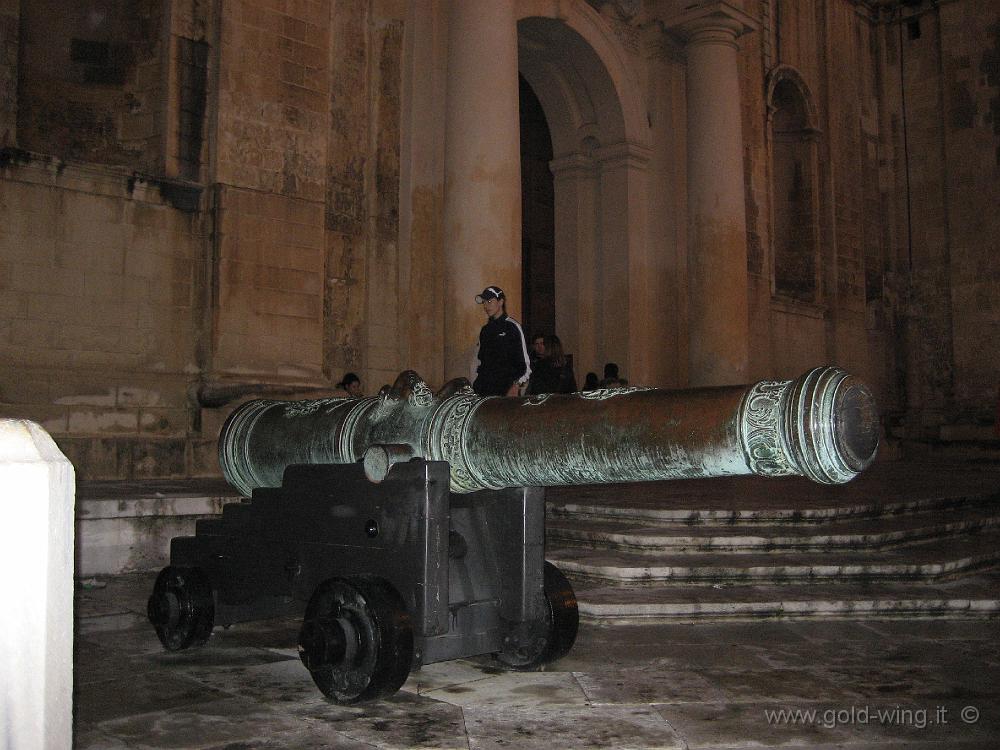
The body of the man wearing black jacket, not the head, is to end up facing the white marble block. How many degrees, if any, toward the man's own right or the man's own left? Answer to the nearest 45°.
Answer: approximately 45° to the man's own left

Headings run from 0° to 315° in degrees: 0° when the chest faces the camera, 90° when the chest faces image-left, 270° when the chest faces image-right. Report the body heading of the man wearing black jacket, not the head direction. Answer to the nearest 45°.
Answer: approximately 45°
